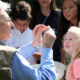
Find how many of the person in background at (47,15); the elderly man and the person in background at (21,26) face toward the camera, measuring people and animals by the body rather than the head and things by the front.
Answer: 2

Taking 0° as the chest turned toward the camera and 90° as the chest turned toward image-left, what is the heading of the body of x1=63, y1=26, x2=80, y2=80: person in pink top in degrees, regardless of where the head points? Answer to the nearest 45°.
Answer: approximately 45°

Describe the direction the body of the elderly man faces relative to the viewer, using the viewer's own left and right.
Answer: facing to the right of the viewer

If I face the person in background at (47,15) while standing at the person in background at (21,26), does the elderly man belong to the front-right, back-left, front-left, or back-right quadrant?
back-right

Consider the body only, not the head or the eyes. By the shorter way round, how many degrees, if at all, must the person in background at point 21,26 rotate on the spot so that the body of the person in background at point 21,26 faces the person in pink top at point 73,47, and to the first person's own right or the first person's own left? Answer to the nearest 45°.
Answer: approximately 45° to the first person's own left

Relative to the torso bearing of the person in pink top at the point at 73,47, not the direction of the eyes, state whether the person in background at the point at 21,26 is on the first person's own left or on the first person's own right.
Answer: on the first person's own right
